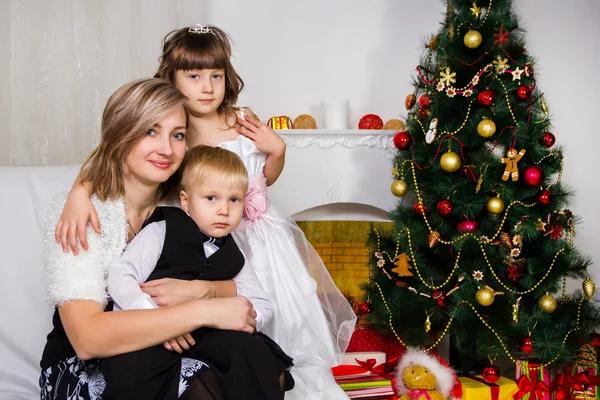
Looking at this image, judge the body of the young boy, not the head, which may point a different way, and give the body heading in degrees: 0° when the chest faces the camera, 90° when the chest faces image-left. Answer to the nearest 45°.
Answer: approximately 315°

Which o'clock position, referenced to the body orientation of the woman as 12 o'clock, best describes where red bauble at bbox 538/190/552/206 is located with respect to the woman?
The red bauble is roughly at 10 o'clock from the woman.

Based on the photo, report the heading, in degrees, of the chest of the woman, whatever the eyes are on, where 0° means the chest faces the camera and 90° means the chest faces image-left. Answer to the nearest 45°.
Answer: approximately 315°

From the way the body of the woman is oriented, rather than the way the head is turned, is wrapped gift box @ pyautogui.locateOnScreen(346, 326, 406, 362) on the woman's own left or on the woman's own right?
on the woman's own left

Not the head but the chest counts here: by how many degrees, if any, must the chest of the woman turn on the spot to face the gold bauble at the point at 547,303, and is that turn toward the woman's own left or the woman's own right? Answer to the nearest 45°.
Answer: approximately 45° to the woman's own left

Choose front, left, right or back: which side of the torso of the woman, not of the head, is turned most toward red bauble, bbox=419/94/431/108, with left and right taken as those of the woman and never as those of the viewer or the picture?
left

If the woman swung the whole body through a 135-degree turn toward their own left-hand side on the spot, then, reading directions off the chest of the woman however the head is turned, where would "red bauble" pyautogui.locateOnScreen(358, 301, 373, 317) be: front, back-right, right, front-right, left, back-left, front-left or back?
front-right
